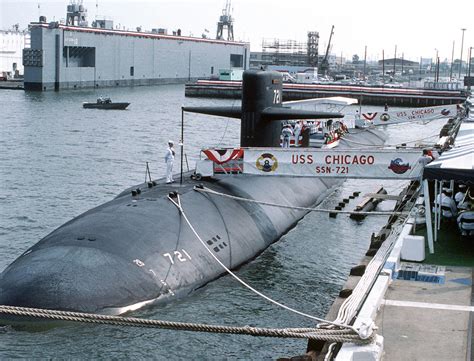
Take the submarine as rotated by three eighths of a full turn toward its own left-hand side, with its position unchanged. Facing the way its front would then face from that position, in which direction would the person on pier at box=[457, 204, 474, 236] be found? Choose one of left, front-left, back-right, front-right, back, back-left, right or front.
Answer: front

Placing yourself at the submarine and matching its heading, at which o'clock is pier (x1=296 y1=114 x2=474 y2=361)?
The pier is roughly at 9 o'clock from the submarine.

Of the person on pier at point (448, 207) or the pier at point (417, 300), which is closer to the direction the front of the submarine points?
the pier

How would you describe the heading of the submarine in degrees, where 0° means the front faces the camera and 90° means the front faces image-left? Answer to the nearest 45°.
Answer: approximately 45°
